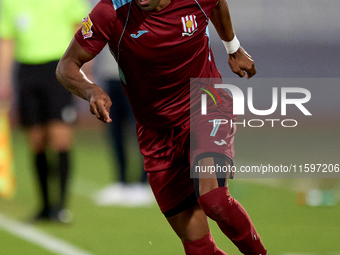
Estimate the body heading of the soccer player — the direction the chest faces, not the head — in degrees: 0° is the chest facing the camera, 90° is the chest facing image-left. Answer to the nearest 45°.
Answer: approximately 0°
